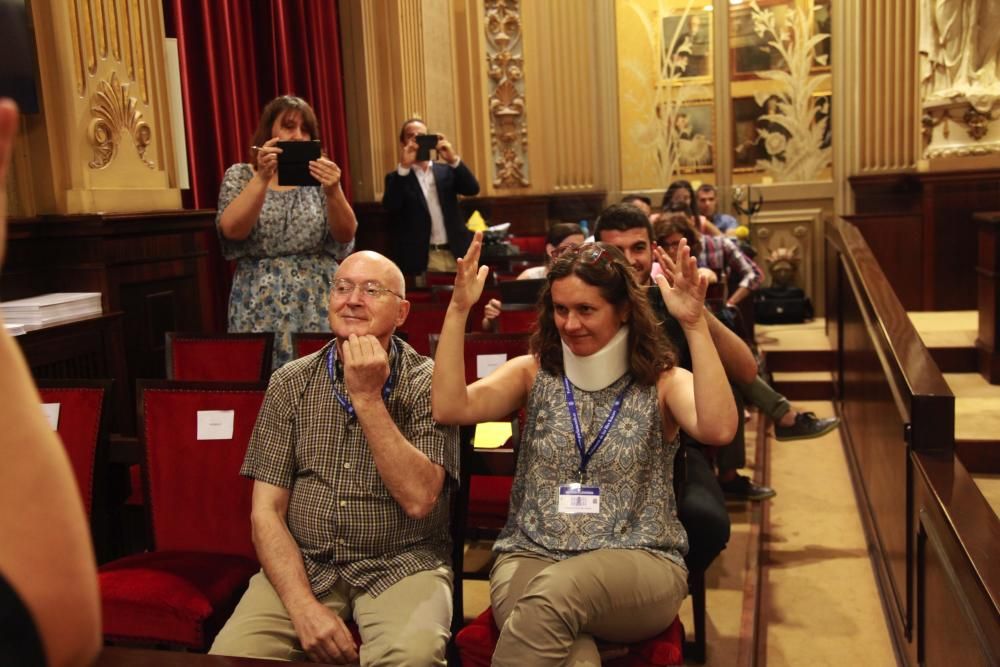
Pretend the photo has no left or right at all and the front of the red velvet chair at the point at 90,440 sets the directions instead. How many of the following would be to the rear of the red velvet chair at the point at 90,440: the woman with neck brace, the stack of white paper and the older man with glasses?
1

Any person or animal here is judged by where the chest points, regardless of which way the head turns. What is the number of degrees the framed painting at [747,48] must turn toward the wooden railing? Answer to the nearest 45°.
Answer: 0° — it already faces it

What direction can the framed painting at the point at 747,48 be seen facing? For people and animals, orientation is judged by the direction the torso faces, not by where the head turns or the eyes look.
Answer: toward the camera

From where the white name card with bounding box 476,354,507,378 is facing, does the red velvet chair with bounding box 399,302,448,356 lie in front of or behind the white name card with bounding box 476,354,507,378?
behind

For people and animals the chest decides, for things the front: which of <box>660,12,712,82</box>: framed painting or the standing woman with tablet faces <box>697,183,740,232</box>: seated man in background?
the framed painting

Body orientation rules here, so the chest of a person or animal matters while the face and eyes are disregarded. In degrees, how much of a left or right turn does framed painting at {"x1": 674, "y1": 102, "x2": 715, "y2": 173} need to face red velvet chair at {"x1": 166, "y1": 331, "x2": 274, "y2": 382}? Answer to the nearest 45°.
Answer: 0° — it already faces it

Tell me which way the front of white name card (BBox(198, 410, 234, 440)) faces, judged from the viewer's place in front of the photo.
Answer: facing the viewer

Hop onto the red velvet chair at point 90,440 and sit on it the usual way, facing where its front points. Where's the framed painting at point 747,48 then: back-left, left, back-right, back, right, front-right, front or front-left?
back-left

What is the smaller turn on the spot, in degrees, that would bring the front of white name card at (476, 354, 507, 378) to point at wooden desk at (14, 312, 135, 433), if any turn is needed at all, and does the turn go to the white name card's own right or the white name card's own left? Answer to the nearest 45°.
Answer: approximately 90° to the white name card's own right

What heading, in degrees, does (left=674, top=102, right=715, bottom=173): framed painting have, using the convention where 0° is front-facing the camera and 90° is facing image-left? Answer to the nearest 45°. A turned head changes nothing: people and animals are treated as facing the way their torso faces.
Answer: approximately 0°

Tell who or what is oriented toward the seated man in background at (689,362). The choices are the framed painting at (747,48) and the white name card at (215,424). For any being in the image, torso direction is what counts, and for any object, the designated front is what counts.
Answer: the framed painting

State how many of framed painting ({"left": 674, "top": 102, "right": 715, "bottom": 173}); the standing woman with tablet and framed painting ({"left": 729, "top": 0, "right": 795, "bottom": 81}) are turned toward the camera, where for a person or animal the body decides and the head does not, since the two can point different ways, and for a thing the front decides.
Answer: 3

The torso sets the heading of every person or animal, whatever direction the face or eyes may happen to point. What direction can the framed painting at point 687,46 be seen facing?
toward the camera

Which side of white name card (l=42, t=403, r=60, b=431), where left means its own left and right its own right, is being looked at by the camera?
front

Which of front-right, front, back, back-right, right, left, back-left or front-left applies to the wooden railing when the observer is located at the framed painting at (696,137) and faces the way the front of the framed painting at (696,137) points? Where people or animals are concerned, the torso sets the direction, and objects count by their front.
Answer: front

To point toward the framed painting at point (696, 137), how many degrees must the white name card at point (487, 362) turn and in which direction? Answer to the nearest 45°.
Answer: approximately 180°

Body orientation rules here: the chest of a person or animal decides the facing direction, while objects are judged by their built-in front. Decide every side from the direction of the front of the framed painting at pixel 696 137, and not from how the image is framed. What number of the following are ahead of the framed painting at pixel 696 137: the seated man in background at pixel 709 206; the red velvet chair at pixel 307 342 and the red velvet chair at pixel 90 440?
3
